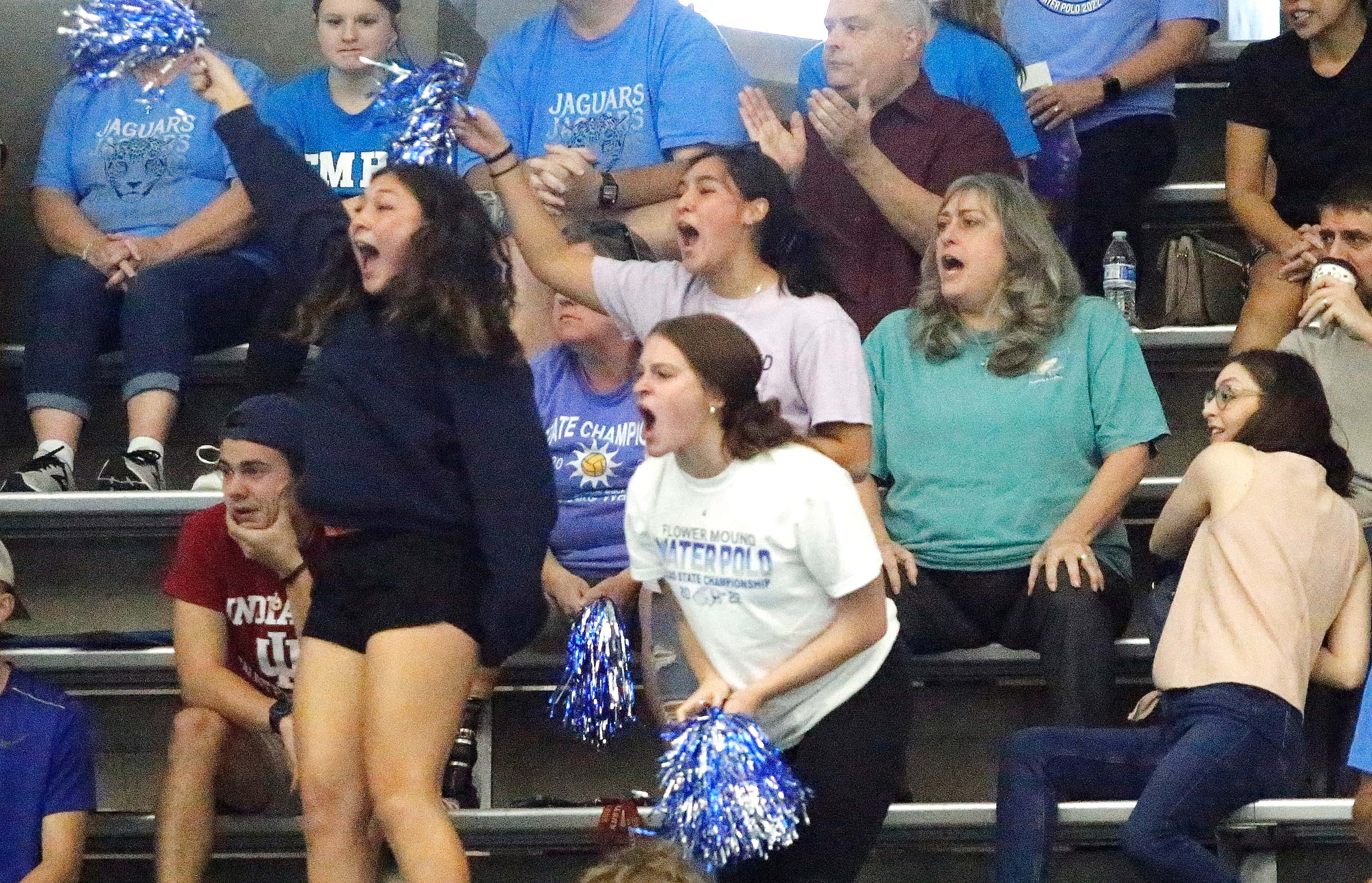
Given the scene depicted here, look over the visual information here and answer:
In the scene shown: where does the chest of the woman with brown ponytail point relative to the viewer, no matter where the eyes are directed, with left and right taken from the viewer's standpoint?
facing the viewer and to the left of the viewer

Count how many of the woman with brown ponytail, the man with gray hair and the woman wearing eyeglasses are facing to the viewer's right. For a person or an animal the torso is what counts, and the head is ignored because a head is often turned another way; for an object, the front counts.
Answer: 0

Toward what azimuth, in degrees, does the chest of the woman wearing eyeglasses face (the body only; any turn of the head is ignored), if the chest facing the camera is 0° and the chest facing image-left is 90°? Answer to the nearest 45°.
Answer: approximately 135°

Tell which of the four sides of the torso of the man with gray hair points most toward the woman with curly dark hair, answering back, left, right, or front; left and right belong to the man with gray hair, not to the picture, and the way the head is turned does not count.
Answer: front

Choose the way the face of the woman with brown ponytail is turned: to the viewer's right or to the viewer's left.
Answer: to the viewer's left

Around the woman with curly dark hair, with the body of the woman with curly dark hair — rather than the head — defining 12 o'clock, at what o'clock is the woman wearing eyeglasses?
The woman wearing eyeglasses is roughly at 7 o'clock from the woman with curly dark hair.

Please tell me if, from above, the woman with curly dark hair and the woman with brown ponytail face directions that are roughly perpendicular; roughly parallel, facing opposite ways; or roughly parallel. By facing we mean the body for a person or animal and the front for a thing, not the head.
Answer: roughly parallel

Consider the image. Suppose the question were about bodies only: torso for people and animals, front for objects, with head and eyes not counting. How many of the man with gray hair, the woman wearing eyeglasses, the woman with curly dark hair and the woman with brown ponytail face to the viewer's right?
0

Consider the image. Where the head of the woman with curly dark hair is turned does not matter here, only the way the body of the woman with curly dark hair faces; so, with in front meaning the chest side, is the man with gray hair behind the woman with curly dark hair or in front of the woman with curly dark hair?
behind

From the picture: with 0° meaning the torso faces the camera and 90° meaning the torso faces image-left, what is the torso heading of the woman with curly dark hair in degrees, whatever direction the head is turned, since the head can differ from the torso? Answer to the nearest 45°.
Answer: approximately 45°

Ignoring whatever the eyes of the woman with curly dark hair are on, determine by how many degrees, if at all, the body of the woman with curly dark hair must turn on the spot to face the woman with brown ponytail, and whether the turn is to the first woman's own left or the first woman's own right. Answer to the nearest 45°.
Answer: approximately 135° to the first woman's own left

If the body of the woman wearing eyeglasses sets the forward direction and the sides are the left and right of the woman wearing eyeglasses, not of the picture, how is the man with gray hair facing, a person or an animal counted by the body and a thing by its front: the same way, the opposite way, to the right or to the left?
to the left
